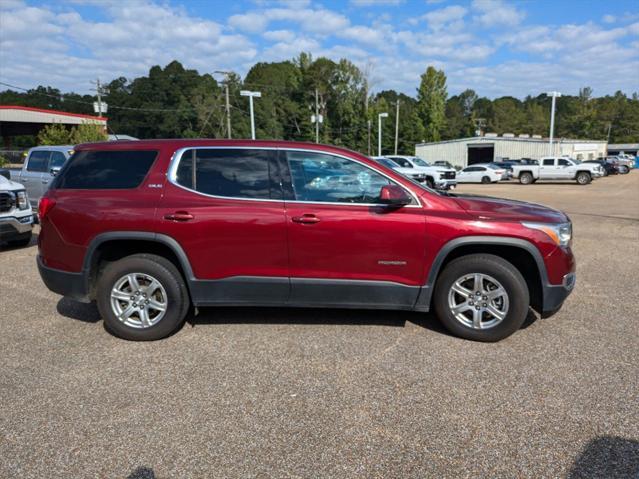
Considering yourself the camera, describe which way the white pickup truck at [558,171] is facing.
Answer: facing to the right of the viewer

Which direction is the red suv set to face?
to the viewer's right

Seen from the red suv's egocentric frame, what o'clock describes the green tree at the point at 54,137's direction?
The green tree is roughly at 8 o'clock from the red suv.

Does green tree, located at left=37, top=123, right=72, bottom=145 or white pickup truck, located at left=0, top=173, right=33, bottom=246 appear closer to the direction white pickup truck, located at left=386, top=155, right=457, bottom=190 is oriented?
the white pickup truck

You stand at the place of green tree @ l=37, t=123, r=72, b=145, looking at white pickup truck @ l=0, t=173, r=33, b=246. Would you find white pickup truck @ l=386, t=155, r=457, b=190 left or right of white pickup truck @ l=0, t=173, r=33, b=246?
left

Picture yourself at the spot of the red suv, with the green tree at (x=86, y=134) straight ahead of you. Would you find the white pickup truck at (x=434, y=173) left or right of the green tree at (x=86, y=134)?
right

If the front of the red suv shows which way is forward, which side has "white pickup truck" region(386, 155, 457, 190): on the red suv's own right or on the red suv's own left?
on the red suv's own left
